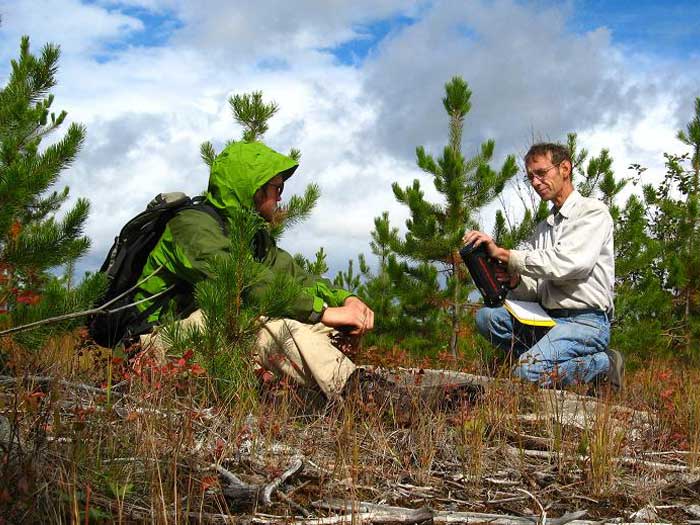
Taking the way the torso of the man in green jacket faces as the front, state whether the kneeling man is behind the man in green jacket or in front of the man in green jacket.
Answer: in front

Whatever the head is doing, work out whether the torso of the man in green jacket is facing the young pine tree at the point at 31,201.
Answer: no

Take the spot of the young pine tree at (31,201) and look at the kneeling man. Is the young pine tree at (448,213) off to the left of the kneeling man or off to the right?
left

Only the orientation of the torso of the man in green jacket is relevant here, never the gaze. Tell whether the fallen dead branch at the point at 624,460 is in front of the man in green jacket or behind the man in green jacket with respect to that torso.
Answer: in front

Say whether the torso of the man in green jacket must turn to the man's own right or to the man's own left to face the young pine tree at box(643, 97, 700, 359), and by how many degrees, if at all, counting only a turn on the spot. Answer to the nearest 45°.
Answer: approximately 45° to the man's own left

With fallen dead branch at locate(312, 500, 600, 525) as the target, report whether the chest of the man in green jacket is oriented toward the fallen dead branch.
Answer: no

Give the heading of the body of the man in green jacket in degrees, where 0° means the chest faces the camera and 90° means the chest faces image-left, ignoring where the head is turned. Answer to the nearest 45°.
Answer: approximately 270°

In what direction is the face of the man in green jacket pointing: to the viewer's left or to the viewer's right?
to the viewer's right
